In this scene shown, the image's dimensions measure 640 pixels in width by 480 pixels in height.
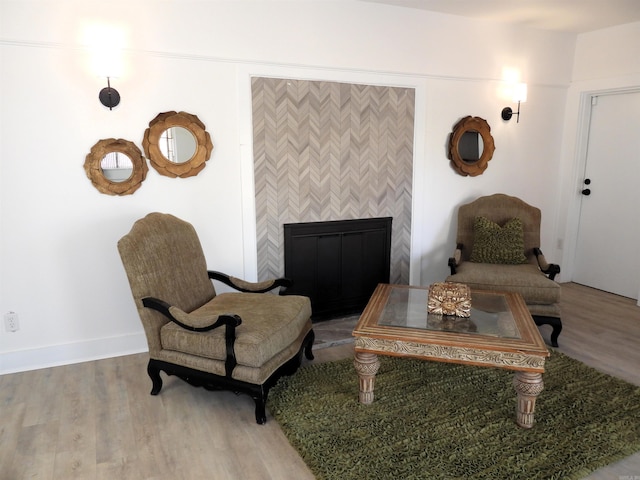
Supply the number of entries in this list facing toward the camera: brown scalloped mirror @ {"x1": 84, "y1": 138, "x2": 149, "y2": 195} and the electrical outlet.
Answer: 2

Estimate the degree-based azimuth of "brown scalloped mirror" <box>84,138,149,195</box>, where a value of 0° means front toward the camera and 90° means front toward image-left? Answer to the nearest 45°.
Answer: approximately 0°

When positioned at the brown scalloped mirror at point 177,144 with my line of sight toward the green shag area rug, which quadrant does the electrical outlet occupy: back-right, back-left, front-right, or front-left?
back-right

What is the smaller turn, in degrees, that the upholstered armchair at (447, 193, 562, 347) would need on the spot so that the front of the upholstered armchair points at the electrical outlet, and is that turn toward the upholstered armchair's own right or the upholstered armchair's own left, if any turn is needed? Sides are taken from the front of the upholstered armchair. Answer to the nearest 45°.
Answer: approximately 45° to the upholstered armchair's own right

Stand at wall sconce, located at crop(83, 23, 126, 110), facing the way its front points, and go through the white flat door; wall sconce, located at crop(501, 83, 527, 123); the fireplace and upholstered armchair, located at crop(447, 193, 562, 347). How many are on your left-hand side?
4

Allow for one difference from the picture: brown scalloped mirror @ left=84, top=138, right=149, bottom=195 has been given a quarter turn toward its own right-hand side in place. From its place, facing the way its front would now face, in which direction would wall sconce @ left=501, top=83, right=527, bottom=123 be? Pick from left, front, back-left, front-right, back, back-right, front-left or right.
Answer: back

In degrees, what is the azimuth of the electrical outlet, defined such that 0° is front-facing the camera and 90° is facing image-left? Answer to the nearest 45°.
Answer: approximately 0°

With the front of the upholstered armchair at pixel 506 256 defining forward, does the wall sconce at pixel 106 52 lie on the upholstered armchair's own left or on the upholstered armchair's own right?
on the upholstered armchair's own right

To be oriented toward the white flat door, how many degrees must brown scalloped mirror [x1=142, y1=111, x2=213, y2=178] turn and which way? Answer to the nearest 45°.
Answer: approximately 90° to its left

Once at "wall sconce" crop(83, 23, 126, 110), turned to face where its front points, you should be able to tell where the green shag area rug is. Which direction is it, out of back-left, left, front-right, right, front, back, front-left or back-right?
front-left

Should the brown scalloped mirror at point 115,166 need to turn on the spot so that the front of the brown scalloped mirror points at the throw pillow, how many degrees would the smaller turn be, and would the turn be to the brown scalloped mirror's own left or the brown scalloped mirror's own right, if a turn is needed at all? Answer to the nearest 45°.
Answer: approximately 90° to the brown scalloped mirror's own left

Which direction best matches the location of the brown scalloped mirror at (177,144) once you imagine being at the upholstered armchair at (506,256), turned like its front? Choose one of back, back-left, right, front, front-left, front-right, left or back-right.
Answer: front-right
